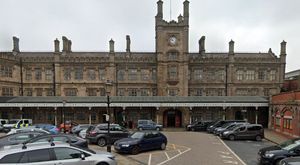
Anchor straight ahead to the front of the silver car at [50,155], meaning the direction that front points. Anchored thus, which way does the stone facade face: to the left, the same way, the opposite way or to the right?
to the right

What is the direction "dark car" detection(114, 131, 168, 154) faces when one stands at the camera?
facing the viewer and to the left of the viewer

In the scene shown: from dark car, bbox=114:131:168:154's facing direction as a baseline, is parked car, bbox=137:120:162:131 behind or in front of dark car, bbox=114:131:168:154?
behind

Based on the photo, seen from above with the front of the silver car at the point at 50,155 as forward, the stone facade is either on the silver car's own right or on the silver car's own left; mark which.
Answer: on the silver car's own left

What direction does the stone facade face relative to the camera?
toward the camera

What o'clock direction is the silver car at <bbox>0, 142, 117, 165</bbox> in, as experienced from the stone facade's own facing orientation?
The silver car is roughly at 12 o'clock from the stone facade.

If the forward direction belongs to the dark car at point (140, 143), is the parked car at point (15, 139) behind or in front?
in front
